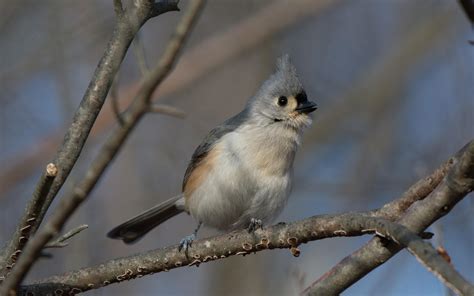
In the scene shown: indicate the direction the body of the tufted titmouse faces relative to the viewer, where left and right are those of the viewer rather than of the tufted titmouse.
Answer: facing the viewer and to the right of the viewer

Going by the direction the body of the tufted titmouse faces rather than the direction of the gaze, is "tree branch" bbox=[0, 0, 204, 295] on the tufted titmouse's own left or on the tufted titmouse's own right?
on the tufted titmouse's own right

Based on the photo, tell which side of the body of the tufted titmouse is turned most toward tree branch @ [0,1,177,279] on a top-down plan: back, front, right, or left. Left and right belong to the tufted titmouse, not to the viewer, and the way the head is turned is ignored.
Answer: right
